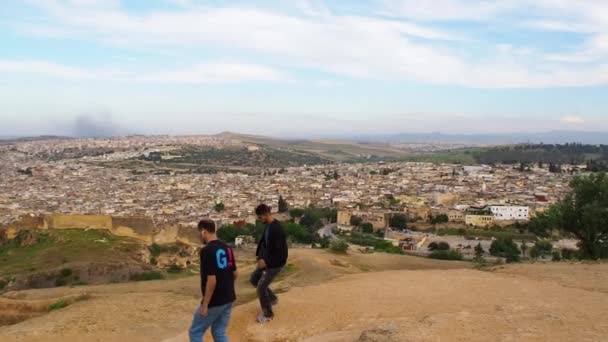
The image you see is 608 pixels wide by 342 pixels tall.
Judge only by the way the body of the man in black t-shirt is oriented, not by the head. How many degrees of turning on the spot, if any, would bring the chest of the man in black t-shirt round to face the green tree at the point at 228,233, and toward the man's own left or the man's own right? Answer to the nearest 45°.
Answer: approximately 45° to the man's own right

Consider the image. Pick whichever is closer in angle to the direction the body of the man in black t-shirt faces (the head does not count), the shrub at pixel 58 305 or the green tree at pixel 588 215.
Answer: the shrub

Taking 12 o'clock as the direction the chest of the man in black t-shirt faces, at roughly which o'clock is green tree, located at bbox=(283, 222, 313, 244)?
The green tree is roughly at 2 o'clock from the man in black t-shirt.

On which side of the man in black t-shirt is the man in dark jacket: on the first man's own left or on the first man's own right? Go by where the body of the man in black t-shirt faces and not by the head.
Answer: on the first man's own right

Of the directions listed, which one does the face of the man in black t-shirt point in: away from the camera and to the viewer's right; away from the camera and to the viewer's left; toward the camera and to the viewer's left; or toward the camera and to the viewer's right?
away from the camera and to the viewer's left

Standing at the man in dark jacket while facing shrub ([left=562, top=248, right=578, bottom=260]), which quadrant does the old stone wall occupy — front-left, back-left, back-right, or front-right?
front-left

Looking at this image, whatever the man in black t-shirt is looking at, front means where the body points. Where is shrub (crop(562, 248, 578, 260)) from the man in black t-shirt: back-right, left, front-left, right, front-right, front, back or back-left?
right

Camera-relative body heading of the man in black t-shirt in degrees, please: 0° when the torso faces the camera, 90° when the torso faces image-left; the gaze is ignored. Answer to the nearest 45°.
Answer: approximately 135°

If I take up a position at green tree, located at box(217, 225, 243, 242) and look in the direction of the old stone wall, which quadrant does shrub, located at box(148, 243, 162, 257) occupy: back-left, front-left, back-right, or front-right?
front-left
